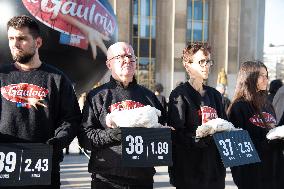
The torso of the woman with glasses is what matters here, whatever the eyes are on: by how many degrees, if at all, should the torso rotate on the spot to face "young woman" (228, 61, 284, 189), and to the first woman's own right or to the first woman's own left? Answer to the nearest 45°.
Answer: approximately 90° to the first woman's own left

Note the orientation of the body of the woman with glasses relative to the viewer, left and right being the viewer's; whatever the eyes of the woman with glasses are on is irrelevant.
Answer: facing the viewer and to the right of the viewer

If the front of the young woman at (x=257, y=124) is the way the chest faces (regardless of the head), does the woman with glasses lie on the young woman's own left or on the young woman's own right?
on the young woman's own right

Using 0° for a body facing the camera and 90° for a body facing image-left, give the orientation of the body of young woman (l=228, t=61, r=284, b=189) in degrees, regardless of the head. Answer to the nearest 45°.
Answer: approximately 315°

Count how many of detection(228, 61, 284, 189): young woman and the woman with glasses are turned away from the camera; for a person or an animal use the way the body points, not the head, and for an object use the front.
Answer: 0

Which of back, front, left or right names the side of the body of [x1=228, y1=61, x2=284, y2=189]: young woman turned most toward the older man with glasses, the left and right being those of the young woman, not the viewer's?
right

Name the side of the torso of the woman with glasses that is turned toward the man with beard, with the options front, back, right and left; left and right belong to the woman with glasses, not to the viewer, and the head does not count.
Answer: right
